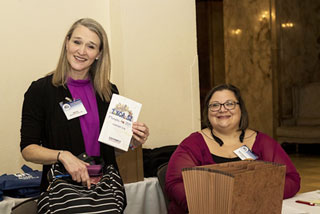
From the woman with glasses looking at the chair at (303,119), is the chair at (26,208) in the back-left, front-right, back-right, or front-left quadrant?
back-left

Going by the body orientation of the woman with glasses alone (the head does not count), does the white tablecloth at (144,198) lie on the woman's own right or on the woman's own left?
on the woman's own right

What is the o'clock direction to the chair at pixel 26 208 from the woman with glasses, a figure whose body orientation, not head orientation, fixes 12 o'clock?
The chair is roughly at 1 o'clock from the woman with glasses.

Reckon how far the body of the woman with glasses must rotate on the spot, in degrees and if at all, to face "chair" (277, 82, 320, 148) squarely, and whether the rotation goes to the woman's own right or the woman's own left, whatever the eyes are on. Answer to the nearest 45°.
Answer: approximately 180°

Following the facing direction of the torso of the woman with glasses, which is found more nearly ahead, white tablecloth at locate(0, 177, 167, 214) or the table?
the table

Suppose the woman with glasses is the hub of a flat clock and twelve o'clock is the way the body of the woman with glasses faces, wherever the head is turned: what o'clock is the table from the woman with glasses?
The table is roughly at 11 o'clock from the woman with glasses.

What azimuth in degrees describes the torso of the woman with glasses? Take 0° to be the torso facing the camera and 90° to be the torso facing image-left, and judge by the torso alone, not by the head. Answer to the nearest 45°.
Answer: approximately 0°

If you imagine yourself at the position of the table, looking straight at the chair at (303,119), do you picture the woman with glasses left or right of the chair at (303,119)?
left
